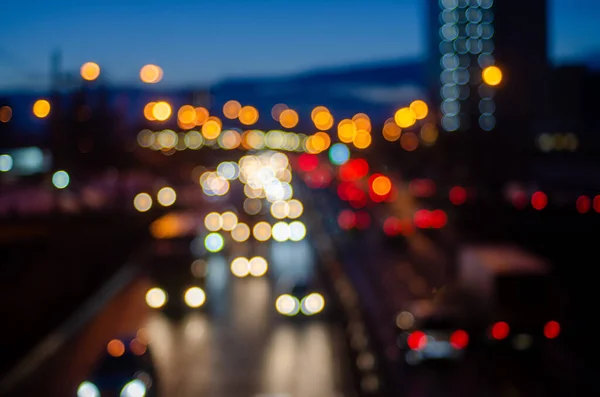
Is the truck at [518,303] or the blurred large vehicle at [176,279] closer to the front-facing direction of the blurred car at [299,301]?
the truck

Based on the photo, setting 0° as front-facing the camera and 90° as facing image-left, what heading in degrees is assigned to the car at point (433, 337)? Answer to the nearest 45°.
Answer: approximately 180°

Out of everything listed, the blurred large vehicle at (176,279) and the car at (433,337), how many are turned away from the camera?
1

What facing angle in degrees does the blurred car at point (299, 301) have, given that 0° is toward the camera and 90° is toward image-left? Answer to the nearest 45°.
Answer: approximately 0°

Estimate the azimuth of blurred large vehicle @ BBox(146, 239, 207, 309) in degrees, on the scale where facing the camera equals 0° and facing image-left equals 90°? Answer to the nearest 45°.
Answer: approximately 0°

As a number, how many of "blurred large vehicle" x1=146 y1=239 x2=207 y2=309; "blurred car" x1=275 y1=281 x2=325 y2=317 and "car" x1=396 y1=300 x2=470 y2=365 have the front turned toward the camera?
2

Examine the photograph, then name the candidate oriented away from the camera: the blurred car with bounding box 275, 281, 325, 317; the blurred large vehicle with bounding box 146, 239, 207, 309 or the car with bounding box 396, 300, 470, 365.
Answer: the car

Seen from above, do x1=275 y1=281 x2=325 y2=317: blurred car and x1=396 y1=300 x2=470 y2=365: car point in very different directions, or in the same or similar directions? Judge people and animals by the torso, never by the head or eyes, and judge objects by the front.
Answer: very different directions
